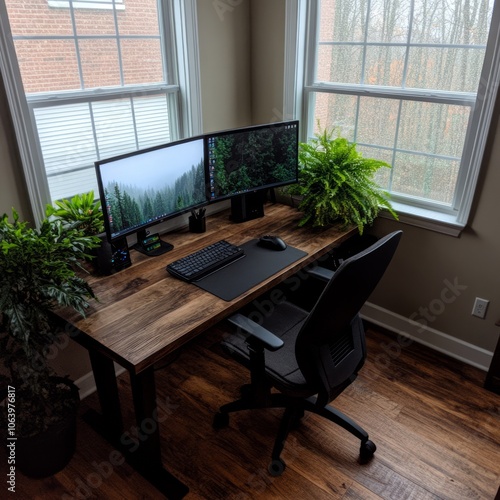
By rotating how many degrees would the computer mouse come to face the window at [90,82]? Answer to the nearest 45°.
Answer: approximately 45° to its left

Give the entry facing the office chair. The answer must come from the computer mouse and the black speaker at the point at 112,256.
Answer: the black speaker

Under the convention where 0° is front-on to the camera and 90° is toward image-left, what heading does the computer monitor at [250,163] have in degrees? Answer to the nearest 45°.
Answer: approximately 315°

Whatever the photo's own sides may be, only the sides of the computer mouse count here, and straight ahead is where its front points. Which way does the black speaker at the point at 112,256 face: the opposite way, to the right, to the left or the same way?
the opposite way

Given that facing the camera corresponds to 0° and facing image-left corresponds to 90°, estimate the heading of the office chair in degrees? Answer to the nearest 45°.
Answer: approximately 135°

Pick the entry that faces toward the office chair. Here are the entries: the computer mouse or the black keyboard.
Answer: the black keyboard

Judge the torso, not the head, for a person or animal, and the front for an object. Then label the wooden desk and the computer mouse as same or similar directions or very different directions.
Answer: very different directions

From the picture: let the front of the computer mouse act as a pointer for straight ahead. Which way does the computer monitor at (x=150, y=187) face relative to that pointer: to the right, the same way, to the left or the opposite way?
the opposite way

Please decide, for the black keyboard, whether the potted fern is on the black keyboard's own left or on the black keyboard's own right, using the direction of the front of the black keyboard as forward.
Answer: on the black keyboard's own left

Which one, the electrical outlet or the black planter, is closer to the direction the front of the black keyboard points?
the electrical outlet
